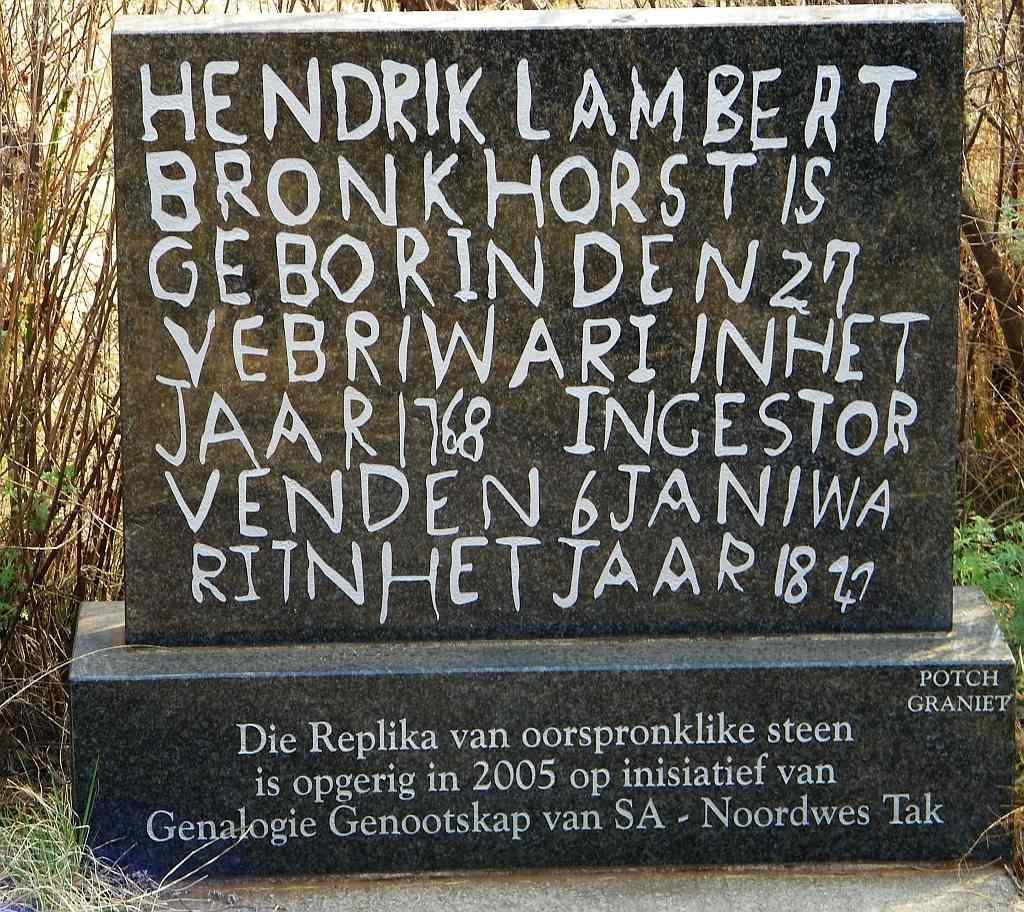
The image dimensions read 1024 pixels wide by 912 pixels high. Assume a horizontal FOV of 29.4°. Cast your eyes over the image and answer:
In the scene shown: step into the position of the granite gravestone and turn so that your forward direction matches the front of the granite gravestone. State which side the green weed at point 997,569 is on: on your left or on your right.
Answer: on your left

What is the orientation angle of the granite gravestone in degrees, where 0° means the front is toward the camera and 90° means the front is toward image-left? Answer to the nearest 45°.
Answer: approximately 0°
